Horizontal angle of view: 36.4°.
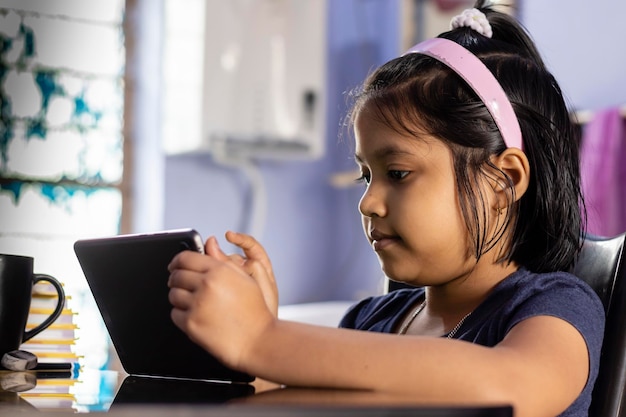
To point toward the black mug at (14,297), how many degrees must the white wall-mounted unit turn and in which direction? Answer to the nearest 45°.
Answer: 0° — it already faces it

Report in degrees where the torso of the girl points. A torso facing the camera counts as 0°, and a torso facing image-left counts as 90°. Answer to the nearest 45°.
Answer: approximately 45°

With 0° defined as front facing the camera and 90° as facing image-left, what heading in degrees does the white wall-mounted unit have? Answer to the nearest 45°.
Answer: approximately 0°
